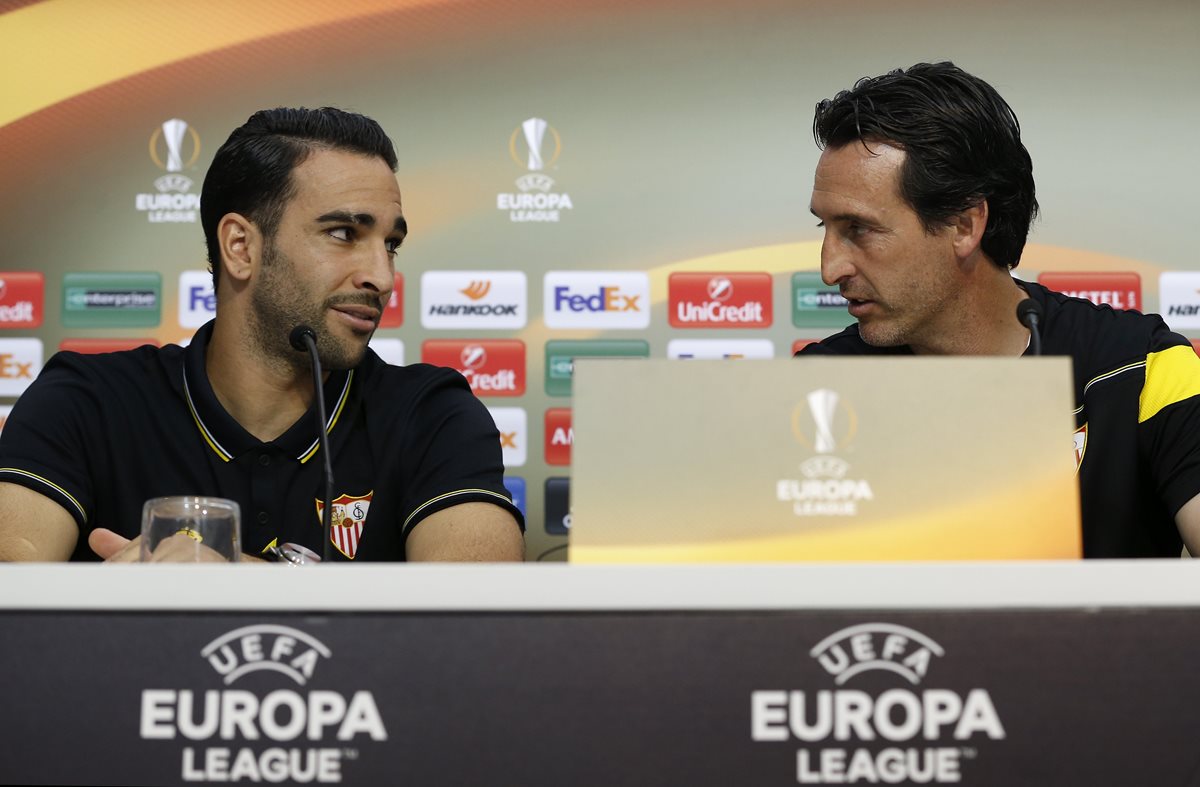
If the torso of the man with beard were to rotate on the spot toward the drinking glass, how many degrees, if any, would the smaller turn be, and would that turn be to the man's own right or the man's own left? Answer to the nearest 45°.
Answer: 0° — they already face it

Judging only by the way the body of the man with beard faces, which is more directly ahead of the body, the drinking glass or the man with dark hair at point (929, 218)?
the drinking glass

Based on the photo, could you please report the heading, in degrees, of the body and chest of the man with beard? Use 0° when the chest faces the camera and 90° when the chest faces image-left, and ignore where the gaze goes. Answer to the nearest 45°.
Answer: approximately 0°

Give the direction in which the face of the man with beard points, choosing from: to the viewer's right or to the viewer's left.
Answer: to the viewer's right

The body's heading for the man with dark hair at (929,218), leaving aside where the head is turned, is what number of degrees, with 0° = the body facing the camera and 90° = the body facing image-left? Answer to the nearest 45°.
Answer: approximately 45°

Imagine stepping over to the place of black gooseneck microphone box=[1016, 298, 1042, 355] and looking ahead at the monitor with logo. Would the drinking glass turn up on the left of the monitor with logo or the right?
right
